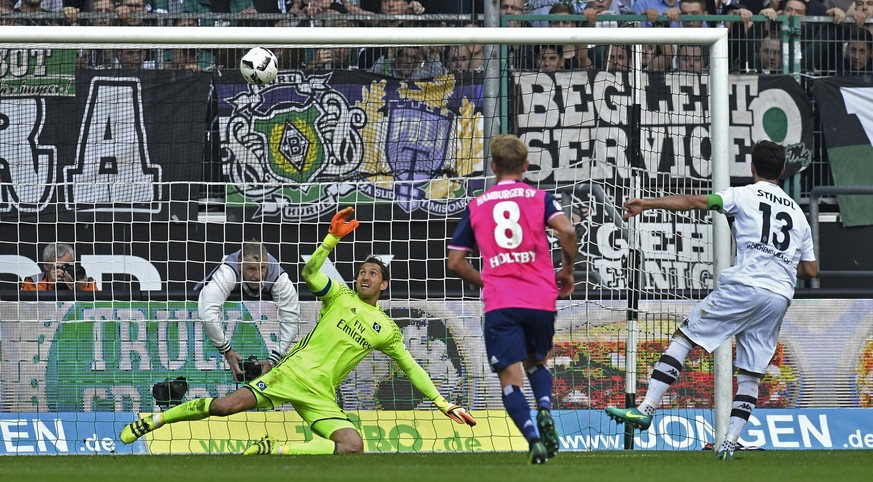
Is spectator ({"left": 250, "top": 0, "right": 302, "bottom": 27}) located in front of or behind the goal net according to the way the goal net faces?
behind

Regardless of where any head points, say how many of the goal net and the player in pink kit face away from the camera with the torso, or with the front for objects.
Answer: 1

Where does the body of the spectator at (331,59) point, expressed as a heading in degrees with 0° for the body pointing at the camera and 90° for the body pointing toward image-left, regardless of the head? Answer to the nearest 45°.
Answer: approximately 0°

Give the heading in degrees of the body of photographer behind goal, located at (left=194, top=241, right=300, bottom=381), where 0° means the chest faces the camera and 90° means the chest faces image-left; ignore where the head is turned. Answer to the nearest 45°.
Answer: approximately 0°
